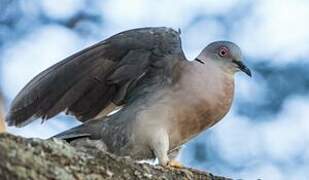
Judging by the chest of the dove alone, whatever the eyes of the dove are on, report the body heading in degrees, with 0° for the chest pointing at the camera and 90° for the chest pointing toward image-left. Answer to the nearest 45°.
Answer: approximately 270°
